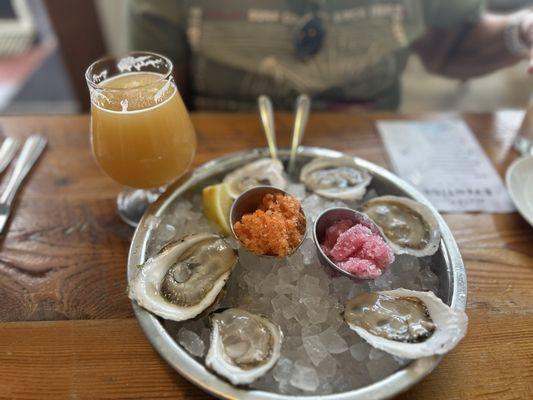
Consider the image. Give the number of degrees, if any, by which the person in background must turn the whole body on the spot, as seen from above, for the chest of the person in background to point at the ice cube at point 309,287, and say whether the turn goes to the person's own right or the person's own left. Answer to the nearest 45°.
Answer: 0° — they already face it

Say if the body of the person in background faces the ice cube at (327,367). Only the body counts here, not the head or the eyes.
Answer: yes

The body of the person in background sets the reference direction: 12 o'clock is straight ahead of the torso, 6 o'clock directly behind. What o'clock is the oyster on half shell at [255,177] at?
The oyster on half shell is roughly at 12 o'clock from the person in background.

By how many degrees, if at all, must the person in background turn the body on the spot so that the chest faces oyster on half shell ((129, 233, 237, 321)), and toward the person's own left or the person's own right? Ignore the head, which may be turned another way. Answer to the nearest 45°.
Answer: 0° — they already face it

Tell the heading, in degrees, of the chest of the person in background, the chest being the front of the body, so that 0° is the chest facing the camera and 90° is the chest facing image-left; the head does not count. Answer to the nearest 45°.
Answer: approximately 0°

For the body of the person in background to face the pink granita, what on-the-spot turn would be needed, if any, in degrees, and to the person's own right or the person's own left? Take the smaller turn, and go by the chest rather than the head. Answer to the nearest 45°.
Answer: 0° — they already face it
